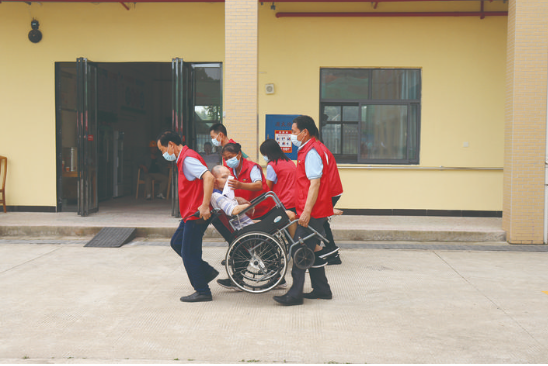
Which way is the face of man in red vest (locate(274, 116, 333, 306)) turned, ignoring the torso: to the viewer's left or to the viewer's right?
to the viewer's left

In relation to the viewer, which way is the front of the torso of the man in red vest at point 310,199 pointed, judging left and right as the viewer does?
facing to the left of the viewer

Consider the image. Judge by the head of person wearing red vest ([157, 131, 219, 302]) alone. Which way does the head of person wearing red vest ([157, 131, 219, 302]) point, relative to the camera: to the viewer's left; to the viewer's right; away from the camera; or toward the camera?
to the viewer's left

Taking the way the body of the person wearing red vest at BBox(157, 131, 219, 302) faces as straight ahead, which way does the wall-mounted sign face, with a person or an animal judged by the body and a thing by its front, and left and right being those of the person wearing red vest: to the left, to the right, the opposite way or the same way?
to the left

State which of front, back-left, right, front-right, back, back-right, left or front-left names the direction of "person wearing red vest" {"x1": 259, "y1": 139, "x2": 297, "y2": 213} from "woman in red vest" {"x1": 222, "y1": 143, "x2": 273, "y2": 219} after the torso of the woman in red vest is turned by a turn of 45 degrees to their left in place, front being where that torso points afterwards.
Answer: back-left

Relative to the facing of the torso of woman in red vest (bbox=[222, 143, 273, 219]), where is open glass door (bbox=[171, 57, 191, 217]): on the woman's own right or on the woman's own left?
on the woman's own right

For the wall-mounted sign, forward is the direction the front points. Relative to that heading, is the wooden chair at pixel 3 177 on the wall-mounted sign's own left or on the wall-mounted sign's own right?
on the wall-mounted sign's own right

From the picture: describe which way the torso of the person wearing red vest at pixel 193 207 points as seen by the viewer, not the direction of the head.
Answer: to the viewer's left
